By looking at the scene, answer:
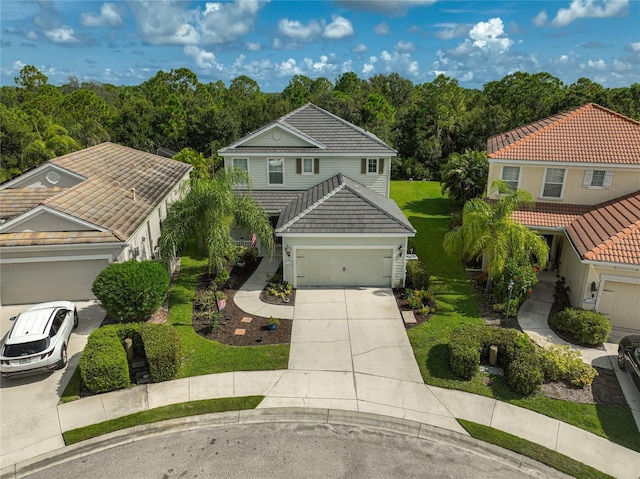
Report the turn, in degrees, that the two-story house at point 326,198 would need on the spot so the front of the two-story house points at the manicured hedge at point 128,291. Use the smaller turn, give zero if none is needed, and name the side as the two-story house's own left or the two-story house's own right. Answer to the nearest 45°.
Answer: approximately 45° to the two-story house's own right

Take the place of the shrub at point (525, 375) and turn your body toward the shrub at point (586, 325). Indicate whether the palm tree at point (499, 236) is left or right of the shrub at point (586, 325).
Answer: left

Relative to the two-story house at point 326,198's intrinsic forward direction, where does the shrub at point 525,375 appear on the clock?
The shrub is roughly at 11 o'clock from the two-story house.

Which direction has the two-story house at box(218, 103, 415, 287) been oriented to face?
toward the camera

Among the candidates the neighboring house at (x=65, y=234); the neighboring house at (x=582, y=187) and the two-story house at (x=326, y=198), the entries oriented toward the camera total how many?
3

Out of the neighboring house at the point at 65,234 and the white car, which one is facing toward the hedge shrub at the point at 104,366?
the neighboring house

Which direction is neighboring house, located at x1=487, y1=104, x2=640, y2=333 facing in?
toward the camera

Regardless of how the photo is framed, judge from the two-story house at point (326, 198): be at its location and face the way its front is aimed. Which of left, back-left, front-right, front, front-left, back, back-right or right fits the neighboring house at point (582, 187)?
left

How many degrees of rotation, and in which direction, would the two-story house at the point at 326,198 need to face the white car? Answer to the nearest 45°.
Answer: approximately 45° to its right

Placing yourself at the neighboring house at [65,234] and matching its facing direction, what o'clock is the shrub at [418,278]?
The shrub is roughly at 10 o'clock from the neighboring house.

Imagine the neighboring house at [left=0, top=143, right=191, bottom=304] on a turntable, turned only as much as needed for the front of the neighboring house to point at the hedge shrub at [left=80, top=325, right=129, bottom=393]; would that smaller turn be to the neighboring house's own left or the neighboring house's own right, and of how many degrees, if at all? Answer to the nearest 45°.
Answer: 0° — it already faces it

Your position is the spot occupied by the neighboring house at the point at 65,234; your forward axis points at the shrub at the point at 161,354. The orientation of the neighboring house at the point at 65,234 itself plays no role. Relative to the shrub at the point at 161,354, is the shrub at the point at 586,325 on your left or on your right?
left
